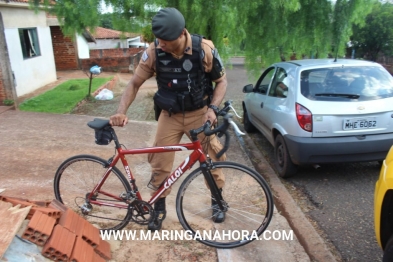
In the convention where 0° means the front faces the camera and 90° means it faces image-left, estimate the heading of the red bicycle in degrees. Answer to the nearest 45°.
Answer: approximately 270°

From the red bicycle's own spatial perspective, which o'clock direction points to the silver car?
The silver car is roughly at 11 o'clock from the red bicycle.

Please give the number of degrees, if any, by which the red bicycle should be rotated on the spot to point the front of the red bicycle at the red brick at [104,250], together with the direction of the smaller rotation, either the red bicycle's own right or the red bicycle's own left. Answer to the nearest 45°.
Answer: approximately 135° to the red bicycle's own right

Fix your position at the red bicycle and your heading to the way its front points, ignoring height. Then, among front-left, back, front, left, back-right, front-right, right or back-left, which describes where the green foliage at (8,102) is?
back-left

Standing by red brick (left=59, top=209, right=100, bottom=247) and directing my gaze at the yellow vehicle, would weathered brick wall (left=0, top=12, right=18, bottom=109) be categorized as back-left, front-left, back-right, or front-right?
back-left

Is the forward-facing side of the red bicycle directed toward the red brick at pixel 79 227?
no

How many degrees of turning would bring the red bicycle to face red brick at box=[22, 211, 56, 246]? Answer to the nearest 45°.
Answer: approximately 135° to its right

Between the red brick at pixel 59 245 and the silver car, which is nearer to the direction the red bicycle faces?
the silver car

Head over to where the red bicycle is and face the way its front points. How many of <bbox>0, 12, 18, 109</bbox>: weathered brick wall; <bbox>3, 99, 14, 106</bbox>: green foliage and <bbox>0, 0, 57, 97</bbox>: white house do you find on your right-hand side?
0

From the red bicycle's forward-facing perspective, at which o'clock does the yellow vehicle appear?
The yellow vehicle is roughly at 1 o'clock from the red bicycle.

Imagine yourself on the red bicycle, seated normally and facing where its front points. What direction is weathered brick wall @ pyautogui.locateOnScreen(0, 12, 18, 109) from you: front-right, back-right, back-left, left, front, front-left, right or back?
back-left

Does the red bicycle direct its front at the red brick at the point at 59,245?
no

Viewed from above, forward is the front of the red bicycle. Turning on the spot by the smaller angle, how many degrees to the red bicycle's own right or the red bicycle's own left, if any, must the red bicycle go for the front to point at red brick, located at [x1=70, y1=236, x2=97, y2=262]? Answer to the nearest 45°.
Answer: approximately 135° to the red bicycle's own right

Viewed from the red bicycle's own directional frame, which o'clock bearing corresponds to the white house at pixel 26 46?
The white house is roughly at 8 o'clock from the red bicycle.

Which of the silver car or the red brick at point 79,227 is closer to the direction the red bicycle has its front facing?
the silver car
